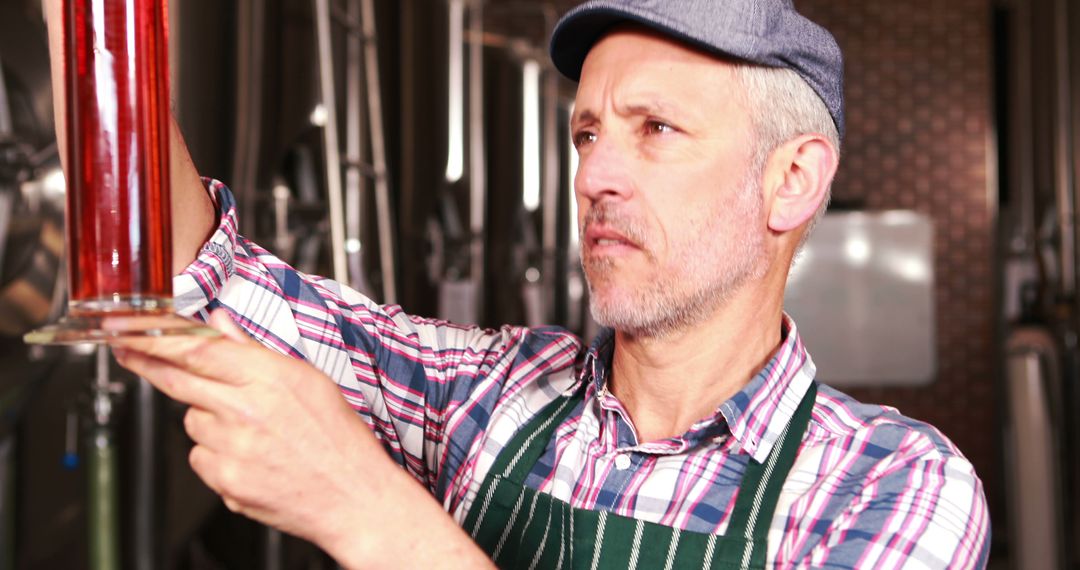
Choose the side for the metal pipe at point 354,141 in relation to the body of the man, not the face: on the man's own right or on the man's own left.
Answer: on the man's own right

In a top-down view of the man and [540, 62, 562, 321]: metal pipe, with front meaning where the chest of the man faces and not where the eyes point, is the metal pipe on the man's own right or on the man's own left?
on the man's own right

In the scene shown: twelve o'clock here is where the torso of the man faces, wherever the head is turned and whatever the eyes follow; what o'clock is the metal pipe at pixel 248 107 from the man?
The metal pipe is roughly at 3 o'clock from the man.

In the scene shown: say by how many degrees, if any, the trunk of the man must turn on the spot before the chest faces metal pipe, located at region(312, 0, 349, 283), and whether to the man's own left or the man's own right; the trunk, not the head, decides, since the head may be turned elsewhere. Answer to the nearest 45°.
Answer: approximately 90° to the man's own right

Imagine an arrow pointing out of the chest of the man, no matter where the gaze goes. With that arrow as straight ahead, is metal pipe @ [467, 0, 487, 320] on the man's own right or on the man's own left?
on the man's own right

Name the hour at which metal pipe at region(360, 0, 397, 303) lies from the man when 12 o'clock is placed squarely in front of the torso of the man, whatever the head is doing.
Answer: The metal pipe is roughly at 4 o'clock from the man.

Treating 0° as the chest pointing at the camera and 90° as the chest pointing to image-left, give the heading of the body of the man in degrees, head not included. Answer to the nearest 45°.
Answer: approximately 45°

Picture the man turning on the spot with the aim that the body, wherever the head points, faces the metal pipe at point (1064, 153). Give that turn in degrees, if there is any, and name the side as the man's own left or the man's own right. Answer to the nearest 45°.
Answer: approximately 180°

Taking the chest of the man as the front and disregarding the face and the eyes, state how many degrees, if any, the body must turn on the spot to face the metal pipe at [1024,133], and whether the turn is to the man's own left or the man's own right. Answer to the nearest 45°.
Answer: approximately 180°

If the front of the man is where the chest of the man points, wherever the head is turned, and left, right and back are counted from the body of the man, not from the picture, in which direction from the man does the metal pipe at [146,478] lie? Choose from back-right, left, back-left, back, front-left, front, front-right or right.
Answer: right
